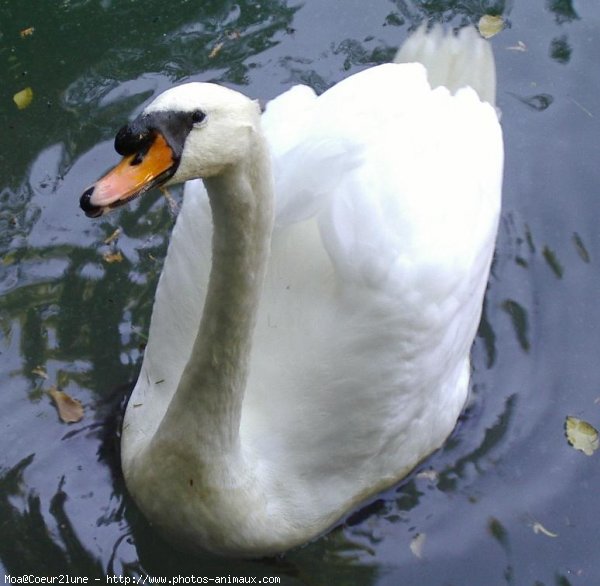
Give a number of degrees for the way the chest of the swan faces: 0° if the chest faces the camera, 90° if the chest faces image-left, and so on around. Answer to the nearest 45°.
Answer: approximately 45°

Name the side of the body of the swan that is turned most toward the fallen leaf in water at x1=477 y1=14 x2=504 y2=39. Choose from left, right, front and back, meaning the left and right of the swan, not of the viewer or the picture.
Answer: back

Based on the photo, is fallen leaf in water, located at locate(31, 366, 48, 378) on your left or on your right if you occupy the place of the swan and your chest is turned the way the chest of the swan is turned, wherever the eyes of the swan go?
on your right

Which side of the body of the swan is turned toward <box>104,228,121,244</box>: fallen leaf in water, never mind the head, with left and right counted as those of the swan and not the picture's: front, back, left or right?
right

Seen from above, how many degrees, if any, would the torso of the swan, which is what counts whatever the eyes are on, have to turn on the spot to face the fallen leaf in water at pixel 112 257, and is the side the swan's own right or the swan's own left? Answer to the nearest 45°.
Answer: approximately 90° to the swan's own right

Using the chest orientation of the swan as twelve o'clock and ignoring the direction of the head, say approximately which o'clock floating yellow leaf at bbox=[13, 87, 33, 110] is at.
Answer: The floating yellow leaf is roughly at 4 o'clock from the swan.

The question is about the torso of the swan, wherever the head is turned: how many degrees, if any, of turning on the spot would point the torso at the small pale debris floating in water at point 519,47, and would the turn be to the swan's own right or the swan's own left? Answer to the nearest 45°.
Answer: approximately 180°

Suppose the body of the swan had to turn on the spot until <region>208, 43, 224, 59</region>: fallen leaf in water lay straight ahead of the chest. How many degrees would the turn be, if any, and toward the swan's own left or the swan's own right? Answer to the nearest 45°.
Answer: approximately 135° to the swan's own right
